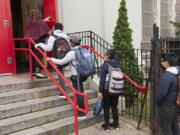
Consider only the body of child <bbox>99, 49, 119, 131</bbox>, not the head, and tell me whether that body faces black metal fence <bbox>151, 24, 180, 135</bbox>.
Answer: no

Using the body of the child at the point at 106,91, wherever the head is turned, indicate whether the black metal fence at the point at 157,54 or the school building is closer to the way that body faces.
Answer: the school building

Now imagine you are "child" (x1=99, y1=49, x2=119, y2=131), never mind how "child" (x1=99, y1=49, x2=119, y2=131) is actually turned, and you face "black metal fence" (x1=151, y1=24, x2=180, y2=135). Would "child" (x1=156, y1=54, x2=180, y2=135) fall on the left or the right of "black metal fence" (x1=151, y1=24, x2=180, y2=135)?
right

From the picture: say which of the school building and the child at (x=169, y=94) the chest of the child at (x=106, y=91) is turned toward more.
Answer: the school building

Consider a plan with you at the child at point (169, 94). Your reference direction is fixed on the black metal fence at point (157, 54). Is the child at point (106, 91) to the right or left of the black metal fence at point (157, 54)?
left

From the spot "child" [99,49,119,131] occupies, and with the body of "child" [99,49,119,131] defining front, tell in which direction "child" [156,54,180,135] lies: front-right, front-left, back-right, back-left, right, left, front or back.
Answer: back

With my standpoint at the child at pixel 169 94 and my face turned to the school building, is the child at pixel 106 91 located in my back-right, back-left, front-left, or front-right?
front-left

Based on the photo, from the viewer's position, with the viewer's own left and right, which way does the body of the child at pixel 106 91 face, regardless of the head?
facing away from the viewer and to the left of the viewer

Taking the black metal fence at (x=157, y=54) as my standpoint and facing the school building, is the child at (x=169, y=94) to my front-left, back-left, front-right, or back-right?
back-left
